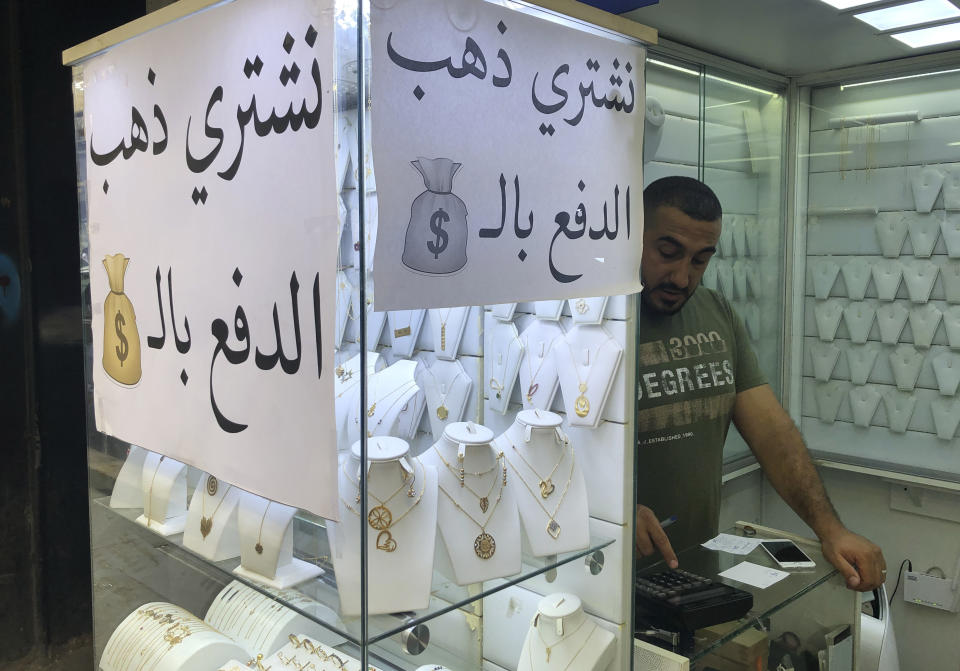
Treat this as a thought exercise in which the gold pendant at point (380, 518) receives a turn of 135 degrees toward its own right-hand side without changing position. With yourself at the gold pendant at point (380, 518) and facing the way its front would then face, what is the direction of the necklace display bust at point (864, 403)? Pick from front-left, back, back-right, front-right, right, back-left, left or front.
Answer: right

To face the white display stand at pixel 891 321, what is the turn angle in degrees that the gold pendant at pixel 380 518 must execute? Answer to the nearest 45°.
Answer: approximately 135° to its left

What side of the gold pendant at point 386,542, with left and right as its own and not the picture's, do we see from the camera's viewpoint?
front

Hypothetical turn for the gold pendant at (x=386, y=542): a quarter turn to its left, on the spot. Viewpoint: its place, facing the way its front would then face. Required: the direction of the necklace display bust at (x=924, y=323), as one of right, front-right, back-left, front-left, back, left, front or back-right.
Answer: front-left

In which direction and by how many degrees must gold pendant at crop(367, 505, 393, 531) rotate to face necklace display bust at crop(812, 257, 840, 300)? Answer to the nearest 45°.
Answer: approximately 135° to its left

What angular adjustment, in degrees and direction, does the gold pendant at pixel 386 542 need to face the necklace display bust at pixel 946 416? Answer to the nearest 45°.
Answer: approximately 135° to its left

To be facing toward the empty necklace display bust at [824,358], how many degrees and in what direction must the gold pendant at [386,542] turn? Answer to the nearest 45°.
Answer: approximately 135° to its left

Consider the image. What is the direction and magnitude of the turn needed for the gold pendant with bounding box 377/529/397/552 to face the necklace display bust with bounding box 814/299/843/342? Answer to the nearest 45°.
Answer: approximately 135° to its left

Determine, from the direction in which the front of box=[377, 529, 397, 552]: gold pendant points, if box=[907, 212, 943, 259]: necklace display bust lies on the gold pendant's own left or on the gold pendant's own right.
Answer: on the gold pendant's own left

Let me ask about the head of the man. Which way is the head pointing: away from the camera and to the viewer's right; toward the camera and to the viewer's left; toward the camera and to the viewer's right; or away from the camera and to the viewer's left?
toward the camera and to the viewer's left
